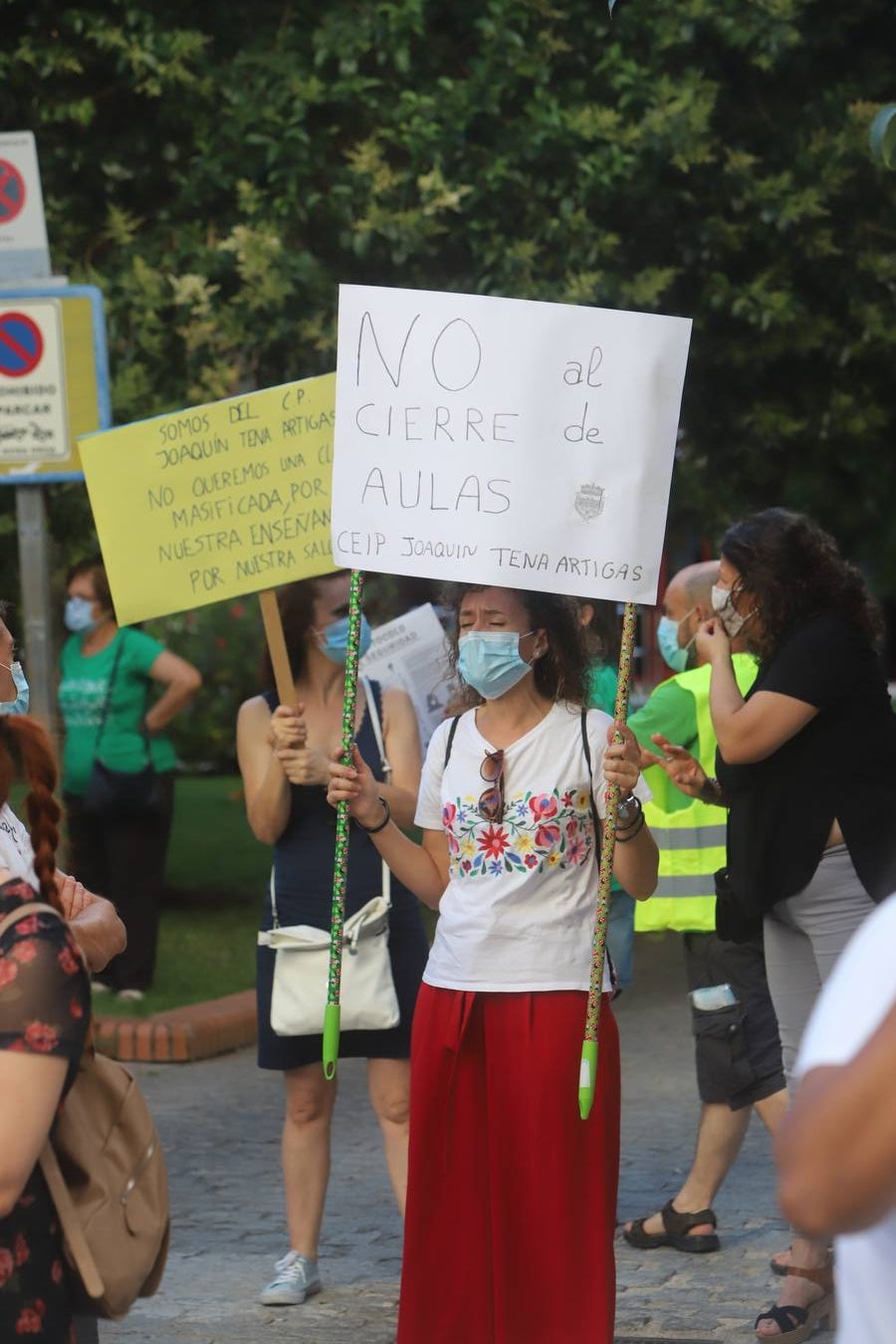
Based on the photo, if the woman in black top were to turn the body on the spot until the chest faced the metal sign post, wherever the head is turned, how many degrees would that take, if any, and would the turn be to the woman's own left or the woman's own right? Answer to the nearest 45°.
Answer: approximately 45° to the woman's own right

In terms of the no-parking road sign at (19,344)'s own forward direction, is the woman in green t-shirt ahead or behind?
behind

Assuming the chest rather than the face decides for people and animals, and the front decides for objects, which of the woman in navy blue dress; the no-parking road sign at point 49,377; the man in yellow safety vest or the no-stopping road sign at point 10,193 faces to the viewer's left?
the man in yellow safety vest

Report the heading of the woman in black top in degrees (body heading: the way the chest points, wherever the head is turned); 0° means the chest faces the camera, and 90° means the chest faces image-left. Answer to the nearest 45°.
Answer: approximately 90°

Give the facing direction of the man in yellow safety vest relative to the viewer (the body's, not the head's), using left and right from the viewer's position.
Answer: facing to the left of the viewer

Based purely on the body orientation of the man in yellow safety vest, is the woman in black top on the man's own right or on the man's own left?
on the man's own left

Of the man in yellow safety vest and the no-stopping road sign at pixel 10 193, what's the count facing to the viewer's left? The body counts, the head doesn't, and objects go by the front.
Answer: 1

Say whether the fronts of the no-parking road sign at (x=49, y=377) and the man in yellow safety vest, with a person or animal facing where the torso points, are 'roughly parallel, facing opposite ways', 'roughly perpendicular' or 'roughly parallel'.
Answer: roughly perpendicular

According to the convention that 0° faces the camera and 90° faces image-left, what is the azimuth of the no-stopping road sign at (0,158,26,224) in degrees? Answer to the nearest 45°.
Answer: approximately 0°

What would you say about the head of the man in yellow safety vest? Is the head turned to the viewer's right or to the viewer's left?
to the viewer's left
